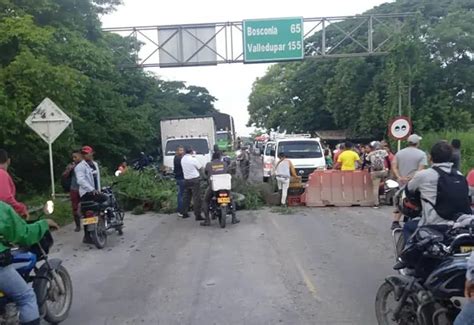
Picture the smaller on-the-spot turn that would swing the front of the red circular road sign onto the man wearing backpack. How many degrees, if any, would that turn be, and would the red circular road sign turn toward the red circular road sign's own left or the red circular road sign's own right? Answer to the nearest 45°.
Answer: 0° — it already faces them

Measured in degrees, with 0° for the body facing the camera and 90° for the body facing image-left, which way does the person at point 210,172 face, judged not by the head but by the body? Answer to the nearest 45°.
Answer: approximately 180°

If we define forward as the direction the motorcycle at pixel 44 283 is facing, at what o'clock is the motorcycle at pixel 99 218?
the motorcycle at pixel 99 218 is roughly at 11 o'clock from the motorcycle at pixel 44 283.
